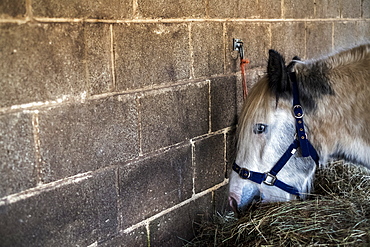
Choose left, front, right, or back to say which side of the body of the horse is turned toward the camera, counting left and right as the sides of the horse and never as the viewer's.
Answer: left
